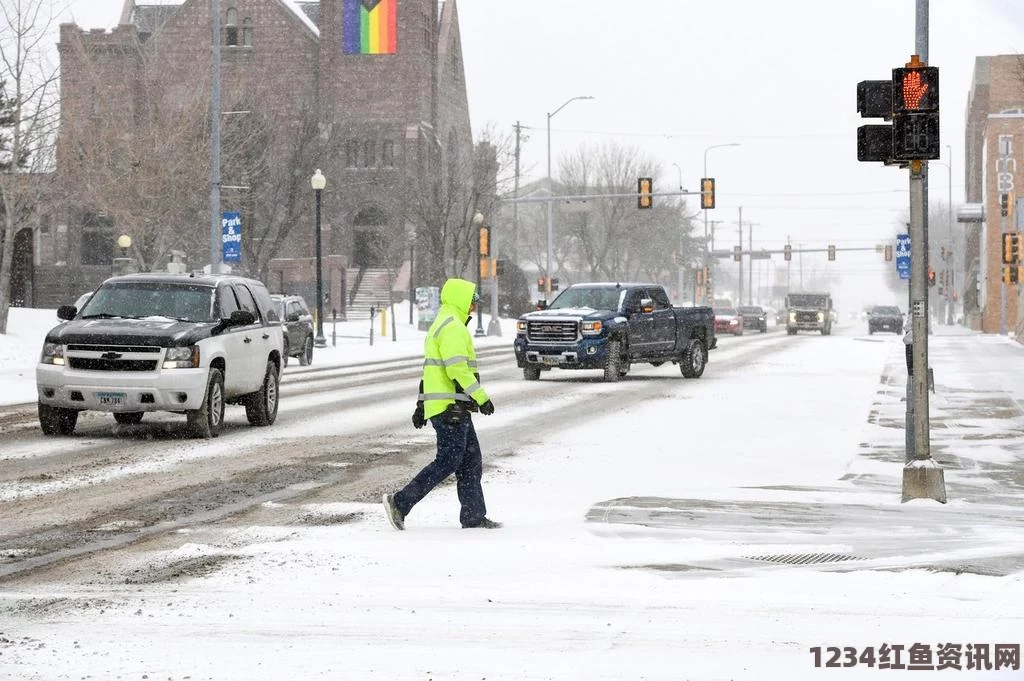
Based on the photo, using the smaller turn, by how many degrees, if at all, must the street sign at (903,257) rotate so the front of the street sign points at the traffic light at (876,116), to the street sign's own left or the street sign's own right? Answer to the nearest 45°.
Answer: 0° — it already faces it

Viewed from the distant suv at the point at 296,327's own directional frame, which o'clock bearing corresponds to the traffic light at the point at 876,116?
The traffic light is roughly at 10 o'clock from the distant suv.

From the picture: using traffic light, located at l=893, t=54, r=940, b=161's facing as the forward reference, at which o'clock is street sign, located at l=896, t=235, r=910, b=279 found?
The street sign is roughly at 6 o'clock from the traffic light.

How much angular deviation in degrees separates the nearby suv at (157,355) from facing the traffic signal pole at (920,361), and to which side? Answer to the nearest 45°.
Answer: approximately 90° to its left

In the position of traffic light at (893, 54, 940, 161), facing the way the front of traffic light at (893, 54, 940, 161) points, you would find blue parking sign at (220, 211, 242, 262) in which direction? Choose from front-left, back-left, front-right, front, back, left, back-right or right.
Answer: back-right

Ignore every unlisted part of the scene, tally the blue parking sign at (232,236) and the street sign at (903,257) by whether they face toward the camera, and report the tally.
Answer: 2
